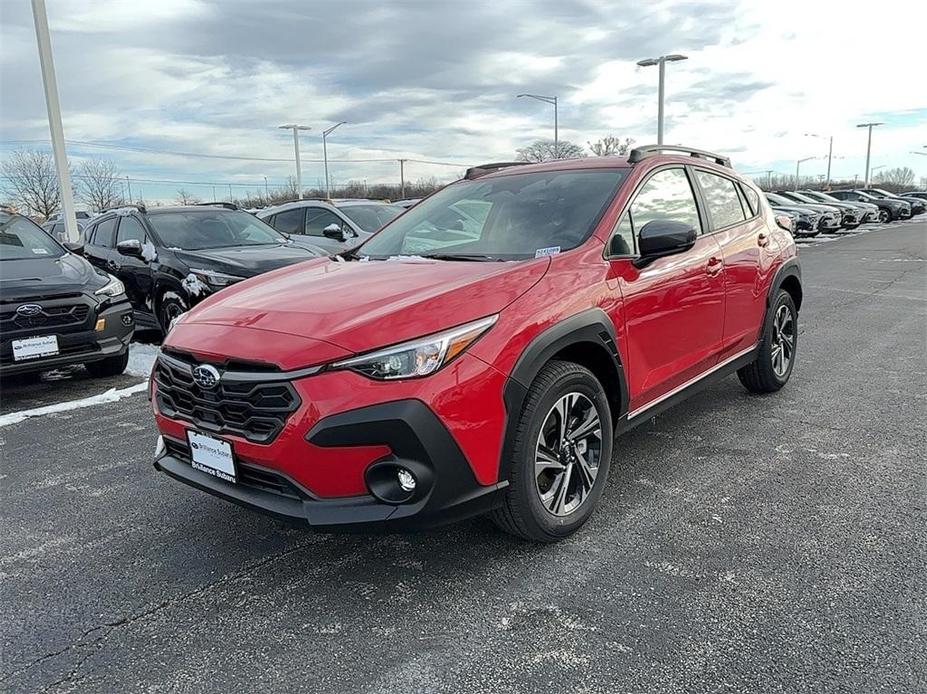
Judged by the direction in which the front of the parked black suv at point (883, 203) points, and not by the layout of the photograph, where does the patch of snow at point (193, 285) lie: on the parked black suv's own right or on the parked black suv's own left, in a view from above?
on the parked black suv's own right

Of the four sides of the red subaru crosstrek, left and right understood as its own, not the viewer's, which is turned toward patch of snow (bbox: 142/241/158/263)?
right

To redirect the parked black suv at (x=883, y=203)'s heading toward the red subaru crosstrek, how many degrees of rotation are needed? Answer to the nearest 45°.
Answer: approximately 45° to its right

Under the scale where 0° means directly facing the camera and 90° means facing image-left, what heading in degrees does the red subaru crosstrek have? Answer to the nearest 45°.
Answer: approximately 45°

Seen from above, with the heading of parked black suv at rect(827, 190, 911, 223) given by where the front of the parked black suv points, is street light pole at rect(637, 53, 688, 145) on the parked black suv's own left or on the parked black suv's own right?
on the parked black suv's own right

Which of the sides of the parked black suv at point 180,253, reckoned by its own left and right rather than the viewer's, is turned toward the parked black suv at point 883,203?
left

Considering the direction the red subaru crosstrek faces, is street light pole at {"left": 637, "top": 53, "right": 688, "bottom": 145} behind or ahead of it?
behind

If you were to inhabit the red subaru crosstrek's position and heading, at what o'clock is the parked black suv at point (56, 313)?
The parked black suv is roughly at 3 o'clock from the red subaru crosstrek.

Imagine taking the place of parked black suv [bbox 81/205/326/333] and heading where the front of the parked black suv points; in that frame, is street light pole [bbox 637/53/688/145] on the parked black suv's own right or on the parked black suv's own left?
on the parked black suv's own left

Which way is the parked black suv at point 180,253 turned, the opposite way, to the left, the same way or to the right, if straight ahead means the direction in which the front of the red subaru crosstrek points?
to the left

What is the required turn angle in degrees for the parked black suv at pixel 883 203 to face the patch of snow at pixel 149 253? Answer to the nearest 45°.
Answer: approximately 45° to its right

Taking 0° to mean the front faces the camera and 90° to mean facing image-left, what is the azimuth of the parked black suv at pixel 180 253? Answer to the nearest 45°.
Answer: approximately 315°
